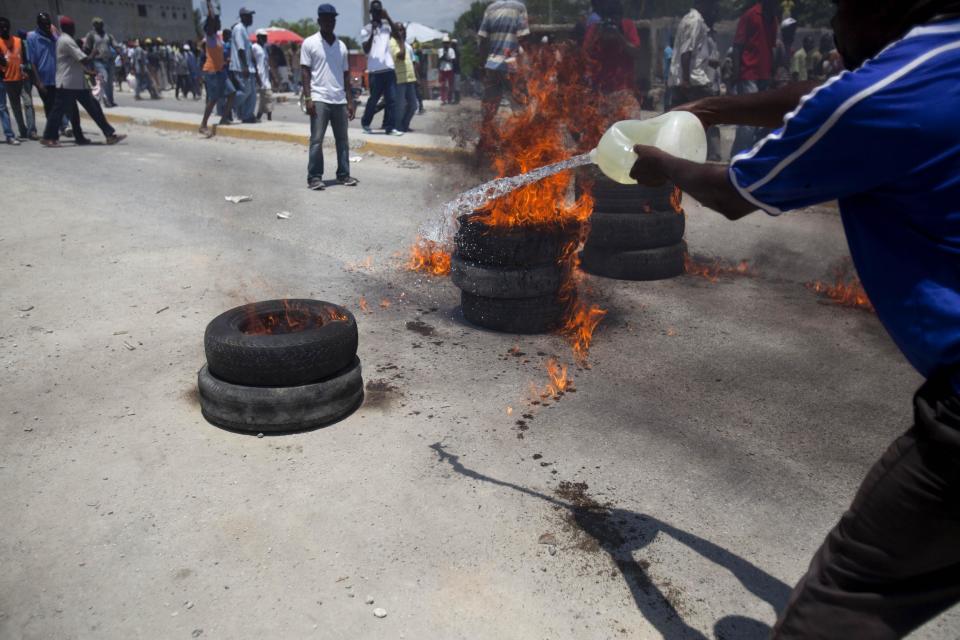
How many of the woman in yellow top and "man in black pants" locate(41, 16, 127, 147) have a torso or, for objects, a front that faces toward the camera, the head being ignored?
1

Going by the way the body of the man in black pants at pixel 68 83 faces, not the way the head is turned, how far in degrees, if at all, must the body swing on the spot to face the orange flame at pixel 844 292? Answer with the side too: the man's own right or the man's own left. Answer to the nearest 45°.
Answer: approximately 45° to the man's own right

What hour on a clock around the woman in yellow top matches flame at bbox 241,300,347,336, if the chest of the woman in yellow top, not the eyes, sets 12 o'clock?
The flame is roughly at 12 o'clock from the woman in yellow top.

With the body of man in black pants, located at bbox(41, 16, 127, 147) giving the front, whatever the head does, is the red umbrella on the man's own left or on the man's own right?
on the man's own left

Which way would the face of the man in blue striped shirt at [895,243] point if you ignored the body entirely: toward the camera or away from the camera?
away from the camera

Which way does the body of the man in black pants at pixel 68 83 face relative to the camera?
to the viewer's right
